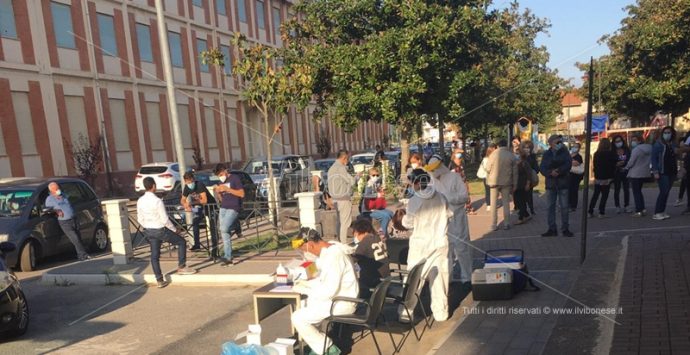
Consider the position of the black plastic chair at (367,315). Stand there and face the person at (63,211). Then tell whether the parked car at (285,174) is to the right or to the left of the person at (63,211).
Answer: right

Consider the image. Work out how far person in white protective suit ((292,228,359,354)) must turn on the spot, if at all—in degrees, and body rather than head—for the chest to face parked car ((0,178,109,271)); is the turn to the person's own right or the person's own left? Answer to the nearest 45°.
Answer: approximately 45° to the person's own right

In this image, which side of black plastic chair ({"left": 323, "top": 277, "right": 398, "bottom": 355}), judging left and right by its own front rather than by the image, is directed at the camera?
left
